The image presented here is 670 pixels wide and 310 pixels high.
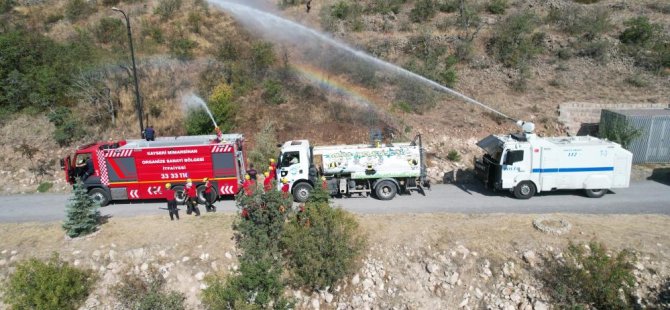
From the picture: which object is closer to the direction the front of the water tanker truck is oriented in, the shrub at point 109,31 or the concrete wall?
the shrub

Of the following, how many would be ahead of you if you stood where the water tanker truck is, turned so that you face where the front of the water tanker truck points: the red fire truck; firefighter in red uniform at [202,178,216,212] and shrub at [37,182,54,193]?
3

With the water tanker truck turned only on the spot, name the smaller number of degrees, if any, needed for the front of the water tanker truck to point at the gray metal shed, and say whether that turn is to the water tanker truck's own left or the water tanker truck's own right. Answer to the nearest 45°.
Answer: approximately 180°

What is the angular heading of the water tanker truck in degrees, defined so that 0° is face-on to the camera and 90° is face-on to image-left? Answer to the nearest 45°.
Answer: approximately 90°

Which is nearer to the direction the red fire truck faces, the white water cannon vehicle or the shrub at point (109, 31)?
the shrub

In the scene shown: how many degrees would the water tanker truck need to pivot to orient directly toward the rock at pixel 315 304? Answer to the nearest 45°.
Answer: approximately 90° to its left

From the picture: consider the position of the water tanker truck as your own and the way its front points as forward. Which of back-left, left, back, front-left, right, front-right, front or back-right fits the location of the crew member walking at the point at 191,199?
front

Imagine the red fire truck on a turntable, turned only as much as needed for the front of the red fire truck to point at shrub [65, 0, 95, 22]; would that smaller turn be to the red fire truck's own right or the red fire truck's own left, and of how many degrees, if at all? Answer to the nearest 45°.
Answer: approximately 90° to the red fire truck's own right

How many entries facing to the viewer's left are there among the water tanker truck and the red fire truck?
2

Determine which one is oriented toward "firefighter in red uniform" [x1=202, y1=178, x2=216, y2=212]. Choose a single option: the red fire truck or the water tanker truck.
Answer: the water tanker truck

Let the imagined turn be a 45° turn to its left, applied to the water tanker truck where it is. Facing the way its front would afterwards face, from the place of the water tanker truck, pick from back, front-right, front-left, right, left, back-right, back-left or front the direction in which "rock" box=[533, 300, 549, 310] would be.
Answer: left

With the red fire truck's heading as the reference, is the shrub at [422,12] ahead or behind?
behind

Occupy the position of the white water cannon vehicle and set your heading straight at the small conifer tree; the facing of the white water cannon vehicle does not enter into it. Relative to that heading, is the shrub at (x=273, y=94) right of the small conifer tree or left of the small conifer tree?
right

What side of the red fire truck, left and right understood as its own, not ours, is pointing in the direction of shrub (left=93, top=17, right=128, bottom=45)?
right

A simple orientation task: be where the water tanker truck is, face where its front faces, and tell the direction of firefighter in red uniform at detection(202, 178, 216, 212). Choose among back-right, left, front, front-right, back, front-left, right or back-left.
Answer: front

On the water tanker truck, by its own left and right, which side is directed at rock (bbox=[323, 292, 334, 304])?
left

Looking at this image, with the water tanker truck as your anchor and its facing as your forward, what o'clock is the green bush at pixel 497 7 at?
The green bush is roughly at 4 o'clock from the water tanker truck.

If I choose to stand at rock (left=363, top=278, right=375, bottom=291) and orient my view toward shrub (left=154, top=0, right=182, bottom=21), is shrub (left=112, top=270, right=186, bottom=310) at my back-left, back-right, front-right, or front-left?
front-left

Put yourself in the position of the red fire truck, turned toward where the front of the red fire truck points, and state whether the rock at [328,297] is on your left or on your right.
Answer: on your left

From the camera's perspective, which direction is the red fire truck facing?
to the viewer's left
